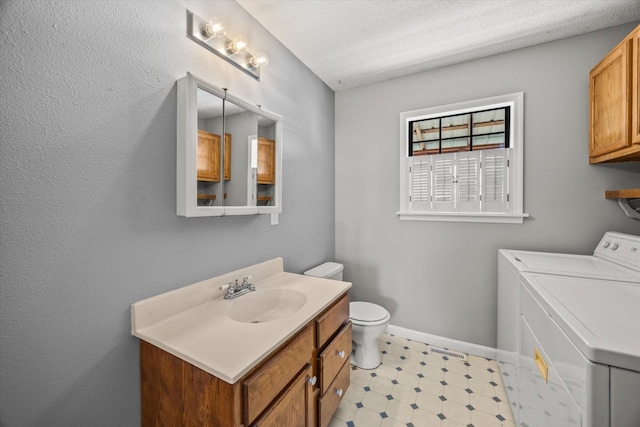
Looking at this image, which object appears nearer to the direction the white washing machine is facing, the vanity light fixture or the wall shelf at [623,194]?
the vanity light fixture

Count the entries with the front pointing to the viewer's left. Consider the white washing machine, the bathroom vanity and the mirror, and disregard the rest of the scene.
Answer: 1

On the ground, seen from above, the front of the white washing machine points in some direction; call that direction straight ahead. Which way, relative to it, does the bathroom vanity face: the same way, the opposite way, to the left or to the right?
the opposite way

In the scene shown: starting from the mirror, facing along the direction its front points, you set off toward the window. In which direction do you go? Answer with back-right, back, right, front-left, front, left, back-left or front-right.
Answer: front-left

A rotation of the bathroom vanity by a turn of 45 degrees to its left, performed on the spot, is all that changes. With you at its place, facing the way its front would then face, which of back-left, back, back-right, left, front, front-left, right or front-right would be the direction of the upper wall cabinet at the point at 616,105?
front

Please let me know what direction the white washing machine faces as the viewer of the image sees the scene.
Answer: facing to the left of the viewer

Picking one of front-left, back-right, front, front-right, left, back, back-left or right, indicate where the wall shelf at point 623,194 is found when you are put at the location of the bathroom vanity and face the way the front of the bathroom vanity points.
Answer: front-left

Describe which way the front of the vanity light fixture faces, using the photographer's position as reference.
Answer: facing the viewer and to the right of the viewer

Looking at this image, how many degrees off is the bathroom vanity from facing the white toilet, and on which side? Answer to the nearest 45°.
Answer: approximately 90° to its left

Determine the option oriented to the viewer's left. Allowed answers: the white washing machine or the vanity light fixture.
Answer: the white washing machine

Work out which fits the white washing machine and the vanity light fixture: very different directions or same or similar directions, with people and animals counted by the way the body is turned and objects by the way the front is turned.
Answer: very different directions

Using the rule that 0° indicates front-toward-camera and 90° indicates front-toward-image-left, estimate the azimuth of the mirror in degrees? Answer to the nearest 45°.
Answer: approximately 315°

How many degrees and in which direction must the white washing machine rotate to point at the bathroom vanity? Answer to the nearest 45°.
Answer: approximately 45° to its left

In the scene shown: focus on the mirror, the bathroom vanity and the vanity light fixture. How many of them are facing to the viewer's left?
0

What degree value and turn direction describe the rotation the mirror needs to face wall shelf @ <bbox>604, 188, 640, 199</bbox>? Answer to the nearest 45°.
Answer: approximately 45° to its left

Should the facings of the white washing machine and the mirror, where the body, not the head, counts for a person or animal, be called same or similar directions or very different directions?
very different directions
